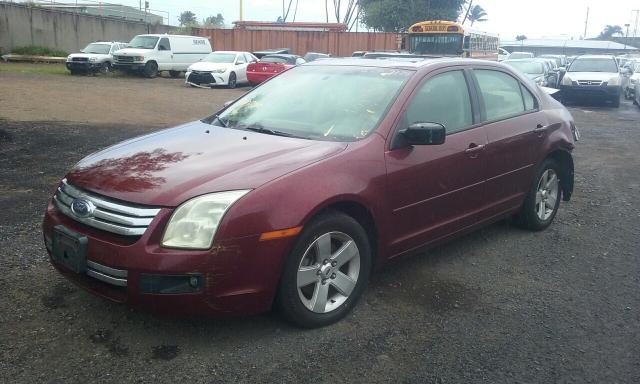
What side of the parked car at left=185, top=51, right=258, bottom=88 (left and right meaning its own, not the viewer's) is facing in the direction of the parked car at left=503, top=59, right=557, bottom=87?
left

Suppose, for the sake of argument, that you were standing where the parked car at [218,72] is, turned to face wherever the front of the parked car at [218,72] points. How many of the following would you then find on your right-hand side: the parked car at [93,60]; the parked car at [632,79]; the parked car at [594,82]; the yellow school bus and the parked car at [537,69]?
1

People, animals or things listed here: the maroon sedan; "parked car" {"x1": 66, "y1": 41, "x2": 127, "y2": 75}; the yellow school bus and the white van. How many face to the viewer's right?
0

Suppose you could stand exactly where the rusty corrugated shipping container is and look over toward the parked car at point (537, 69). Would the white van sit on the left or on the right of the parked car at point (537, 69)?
right

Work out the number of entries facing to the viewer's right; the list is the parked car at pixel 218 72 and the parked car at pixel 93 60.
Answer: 0

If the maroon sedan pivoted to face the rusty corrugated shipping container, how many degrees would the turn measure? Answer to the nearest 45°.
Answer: approximately 135° to its right

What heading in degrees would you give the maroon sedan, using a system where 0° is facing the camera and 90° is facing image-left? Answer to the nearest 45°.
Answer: approximately 45°

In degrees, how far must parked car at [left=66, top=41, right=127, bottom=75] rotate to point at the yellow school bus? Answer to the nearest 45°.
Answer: approximately 90° to its left

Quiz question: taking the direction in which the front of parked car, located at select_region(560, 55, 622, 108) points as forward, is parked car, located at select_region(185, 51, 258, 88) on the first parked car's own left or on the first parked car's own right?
on the first parked car's own right

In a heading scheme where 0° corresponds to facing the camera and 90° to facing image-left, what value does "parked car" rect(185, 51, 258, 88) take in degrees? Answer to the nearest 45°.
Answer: approximately 45°

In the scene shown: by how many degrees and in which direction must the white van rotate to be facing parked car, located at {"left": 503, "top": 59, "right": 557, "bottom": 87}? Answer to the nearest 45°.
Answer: approximately 90° to its left

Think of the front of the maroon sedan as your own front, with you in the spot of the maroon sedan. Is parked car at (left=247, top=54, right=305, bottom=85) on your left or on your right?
on your right

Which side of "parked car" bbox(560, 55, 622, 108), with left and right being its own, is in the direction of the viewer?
front

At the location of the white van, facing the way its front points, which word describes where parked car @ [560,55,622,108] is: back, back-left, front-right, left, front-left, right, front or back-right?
left
